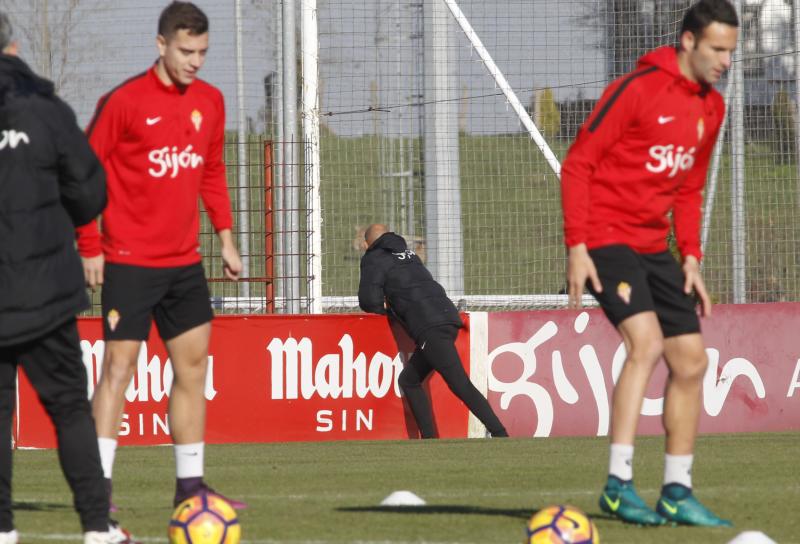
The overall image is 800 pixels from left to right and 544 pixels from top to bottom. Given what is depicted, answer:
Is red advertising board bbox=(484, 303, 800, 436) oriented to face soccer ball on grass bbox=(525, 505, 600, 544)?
yes

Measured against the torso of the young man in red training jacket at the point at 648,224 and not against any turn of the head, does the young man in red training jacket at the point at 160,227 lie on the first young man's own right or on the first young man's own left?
on the first young man's own right

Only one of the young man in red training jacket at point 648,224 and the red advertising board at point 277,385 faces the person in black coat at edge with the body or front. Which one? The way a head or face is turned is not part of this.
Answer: the red advertising board

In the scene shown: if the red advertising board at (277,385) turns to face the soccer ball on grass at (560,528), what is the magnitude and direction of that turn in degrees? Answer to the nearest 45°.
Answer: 0° — it already faces it

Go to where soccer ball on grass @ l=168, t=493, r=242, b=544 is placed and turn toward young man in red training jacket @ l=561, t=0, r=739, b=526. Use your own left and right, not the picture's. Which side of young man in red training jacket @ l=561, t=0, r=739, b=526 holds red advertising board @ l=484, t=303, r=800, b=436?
left

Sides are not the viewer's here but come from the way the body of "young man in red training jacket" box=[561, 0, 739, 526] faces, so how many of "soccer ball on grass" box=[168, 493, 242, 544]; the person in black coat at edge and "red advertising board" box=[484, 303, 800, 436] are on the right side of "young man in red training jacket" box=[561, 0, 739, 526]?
2

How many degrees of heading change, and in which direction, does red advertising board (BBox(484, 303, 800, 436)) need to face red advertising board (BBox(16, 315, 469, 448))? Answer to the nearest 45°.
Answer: approximately 90° to its right

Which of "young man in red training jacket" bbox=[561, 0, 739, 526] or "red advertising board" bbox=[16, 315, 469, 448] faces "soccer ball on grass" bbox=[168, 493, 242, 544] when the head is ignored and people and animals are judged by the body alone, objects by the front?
the red advertising board

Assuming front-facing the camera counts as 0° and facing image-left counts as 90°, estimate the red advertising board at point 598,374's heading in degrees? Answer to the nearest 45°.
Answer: approximately 0°

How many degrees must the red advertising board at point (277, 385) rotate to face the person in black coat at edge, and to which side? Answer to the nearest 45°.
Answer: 0° — it already faces them

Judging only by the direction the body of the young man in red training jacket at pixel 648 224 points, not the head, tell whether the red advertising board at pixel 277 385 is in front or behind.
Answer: behind

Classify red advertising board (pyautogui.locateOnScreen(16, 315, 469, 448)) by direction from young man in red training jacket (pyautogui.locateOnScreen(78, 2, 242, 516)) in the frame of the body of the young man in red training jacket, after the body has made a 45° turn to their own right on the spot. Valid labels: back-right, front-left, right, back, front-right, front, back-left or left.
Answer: back

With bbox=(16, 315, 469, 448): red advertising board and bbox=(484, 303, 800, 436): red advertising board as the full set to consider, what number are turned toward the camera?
2

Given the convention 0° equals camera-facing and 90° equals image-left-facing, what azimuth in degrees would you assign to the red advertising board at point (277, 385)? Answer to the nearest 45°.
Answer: approximately 0°
